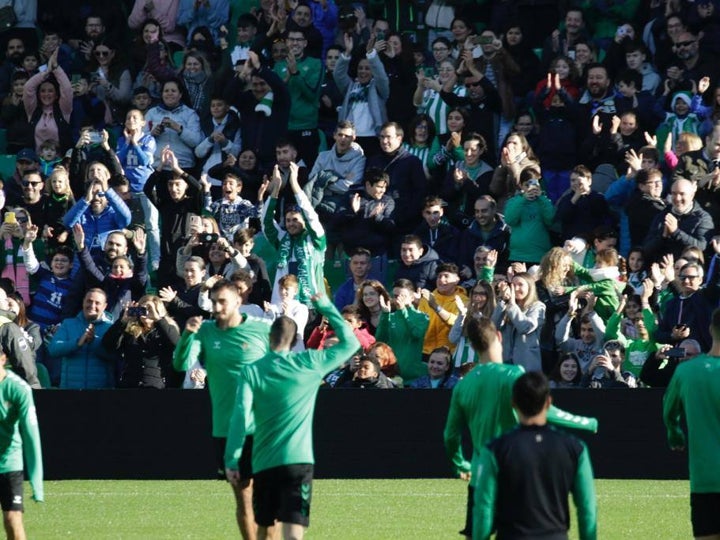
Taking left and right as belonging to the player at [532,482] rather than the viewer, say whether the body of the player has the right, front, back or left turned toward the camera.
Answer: back

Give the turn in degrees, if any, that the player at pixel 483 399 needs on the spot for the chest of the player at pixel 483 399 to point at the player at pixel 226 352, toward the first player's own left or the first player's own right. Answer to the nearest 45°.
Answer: approximately 45° to the first player's own left

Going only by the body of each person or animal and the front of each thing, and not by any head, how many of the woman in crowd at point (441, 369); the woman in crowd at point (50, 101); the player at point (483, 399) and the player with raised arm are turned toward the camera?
2

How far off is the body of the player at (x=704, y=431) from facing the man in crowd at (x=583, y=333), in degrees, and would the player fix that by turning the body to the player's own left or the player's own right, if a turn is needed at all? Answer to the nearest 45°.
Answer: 0° — they already face them

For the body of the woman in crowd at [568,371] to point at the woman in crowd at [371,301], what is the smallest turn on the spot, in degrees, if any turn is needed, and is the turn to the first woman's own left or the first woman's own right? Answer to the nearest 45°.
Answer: approximately 90° to the first woman's own right

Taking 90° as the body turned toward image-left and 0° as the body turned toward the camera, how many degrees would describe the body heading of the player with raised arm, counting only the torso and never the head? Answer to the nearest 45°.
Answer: approximately 180°

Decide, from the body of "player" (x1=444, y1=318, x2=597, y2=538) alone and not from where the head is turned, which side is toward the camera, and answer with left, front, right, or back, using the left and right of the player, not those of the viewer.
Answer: back

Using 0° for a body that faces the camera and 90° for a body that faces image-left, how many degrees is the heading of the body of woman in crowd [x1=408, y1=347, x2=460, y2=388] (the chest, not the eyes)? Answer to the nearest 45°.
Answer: approximately 0°

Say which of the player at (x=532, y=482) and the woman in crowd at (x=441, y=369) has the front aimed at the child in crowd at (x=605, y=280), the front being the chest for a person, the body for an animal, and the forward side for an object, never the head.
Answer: the player

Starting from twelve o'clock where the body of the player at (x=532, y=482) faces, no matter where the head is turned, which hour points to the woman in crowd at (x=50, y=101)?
The woman in crowd is roughly at 11 o'clock from the player.
